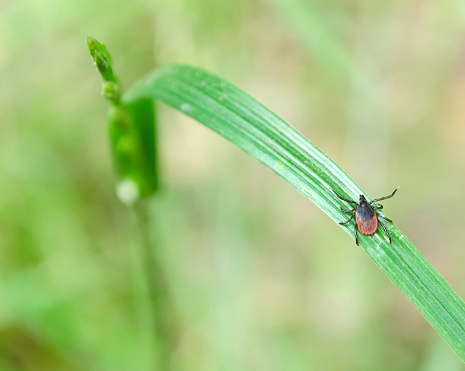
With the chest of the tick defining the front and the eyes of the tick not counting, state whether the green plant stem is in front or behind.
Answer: in front

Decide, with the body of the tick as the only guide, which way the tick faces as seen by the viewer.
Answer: away from the camera
